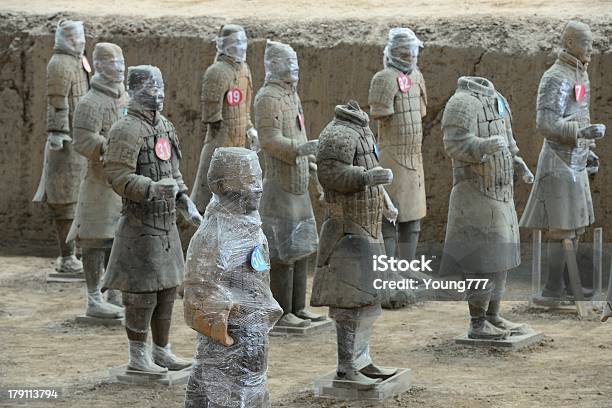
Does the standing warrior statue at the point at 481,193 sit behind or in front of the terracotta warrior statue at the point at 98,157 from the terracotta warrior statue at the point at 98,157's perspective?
in front

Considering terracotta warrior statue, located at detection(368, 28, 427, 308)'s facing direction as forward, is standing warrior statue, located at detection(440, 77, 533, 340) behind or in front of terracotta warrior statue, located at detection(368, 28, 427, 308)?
in front

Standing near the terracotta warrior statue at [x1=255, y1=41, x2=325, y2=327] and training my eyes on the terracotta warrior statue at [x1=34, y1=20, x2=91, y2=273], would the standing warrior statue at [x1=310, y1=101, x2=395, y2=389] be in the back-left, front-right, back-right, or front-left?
back-left

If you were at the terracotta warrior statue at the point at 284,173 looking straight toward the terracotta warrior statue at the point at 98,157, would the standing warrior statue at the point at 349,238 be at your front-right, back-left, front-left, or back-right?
back-left

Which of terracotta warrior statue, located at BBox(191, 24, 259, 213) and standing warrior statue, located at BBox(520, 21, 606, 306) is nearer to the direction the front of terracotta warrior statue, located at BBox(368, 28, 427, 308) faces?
the standing warrior statue

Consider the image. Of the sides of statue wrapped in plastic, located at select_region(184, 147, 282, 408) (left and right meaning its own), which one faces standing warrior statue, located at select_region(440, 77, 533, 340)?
left

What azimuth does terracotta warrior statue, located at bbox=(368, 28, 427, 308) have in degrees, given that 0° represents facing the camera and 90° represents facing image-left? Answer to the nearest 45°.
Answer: approximately 315°
